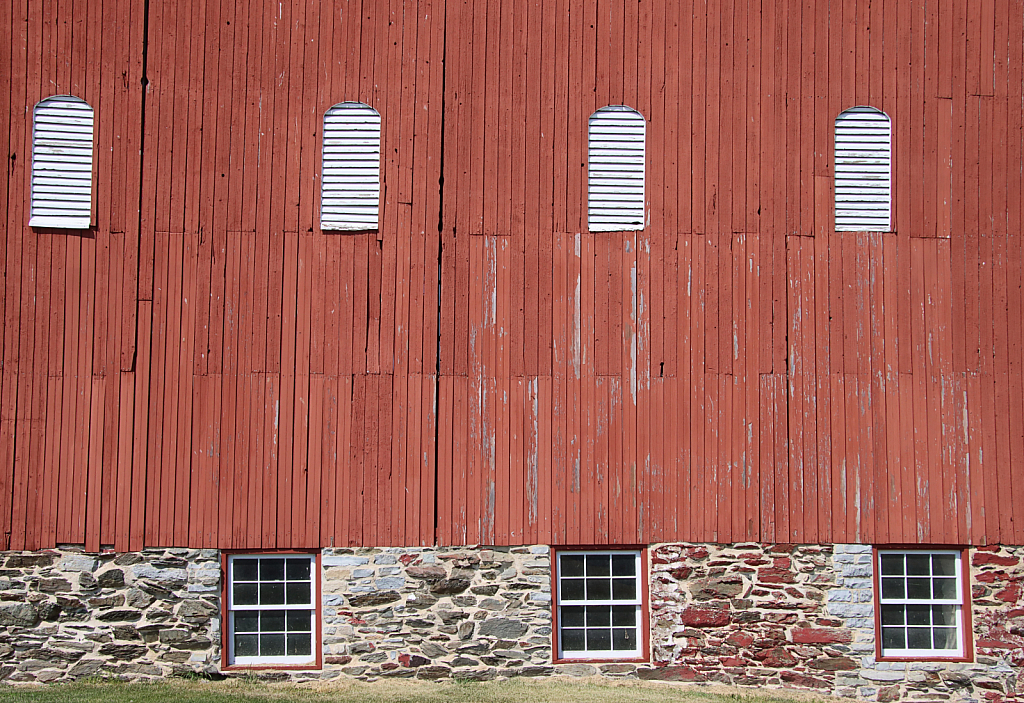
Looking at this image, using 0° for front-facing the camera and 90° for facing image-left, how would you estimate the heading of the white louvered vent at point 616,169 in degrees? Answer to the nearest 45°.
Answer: approximately 0°

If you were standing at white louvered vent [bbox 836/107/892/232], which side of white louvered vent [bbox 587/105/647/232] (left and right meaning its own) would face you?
left

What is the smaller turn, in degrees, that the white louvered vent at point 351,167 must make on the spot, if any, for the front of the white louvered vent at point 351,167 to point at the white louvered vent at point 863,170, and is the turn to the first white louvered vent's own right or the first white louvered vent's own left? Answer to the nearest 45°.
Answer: approximately 90° to the first white louvered vent's own left

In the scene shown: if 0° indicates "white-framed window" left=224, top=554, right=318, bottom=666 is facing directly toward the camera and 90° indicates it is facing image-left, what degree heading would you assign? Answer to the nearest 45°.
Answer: approximately 0°
